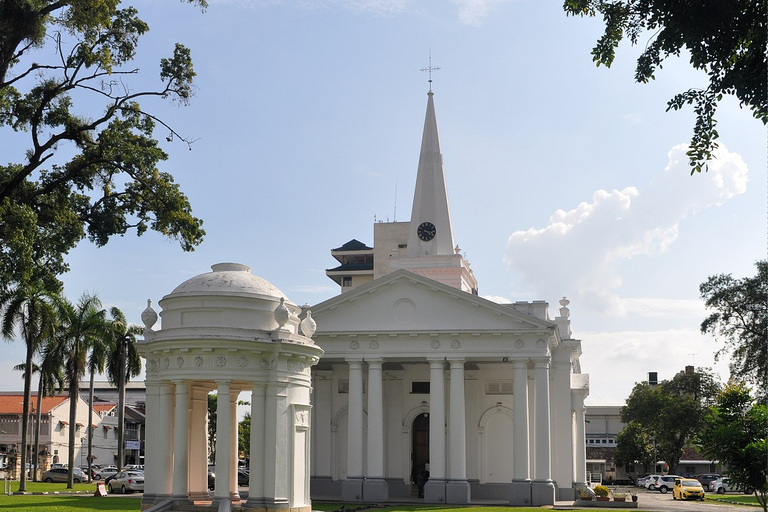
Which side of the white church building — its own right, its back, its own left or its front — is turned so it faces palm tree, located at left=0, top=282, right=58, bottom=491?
right

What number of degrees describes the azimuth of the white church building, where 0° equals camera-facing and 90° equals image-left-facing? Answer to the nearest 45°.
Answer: approximately 0°
